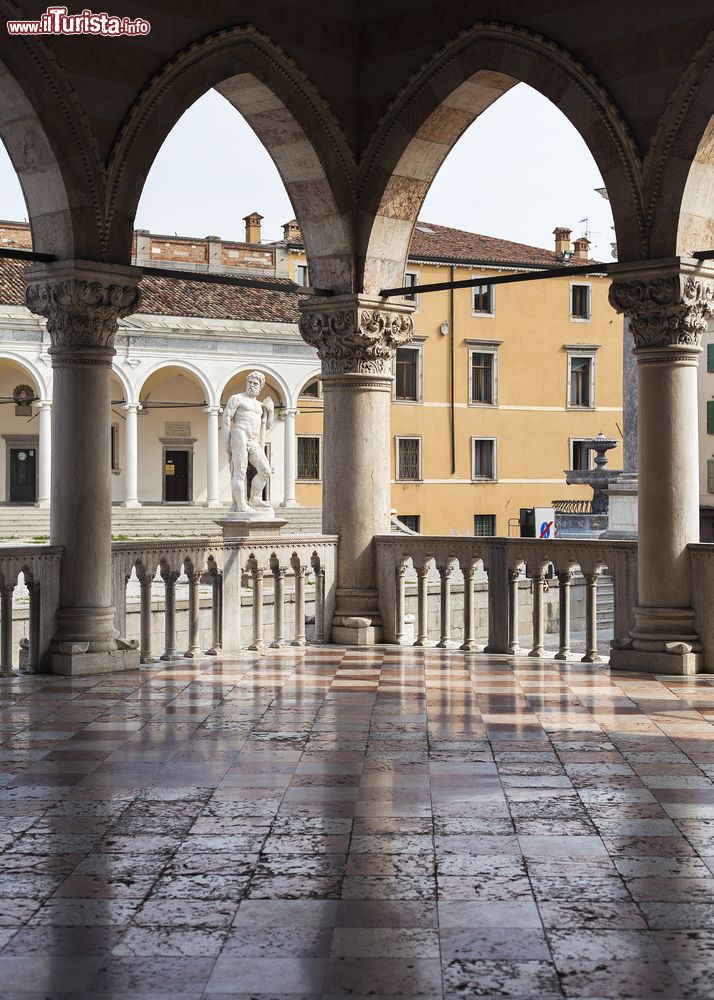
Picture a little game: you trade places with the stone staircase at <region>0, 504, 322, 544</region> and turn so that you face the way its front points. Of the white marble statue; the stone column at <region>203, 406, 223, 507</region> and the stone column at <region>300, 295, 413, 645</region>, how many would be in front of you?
2

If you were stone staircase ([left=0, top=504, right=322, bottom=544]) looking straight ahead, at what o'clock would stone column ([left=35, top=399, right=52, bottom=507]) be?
The stone column is roughly at 4 o'clock from the stone staircase.

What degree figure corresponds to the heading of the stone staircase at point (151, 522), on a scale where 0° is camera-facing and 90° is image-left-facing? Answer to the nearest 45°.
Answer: approximately 0°

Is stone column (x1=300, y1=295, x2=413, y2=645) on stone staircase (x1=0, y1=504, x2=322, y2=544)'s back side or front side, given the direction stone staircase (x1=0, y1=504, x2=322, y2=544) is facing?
on the front side

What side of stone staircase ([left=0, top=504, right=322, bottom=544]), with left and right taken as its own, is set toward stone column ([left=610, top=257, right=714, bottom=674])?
front

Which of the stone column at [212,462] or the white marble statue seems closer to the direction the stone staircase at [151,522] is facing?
the white marble statue

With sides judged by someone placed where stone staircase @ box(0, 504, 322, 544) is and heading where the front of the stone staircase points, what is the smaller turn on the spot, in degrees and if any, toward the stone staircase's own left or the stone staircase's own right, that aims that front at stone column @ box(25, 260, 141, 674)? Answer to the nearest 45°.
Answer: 0° — it already faces it

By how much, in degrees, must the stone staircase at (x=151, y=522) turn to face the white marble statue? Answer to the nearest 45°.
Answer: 0° — it already faces it

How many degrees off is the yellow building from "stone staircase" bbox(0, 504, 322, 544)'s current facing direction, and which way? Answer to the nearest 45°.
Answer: approximately 135° to its left

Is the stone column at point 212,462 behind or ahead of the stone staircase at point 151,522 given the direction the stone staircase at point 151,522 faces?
behind

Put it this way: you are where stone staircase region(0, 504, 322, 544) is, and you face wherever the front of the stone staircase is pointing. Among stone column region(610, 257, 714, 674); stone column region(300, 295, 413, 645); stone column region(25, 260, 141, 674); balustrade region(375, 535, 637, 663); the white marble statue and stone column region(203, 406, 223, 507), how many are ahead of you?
5

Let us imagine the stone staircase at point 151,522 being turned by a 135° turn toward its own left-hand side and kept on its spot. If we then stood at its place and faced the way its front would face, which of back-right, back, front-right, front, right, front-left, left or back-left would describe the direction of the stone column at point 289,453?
front

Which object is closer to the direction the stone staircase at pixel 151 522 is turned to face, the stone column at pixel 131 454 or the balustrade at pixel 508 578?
the balustrade

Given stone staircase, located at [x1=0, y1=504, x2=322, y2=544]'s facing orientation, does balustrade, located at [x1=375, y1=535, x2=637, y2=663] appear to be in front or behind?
in front
